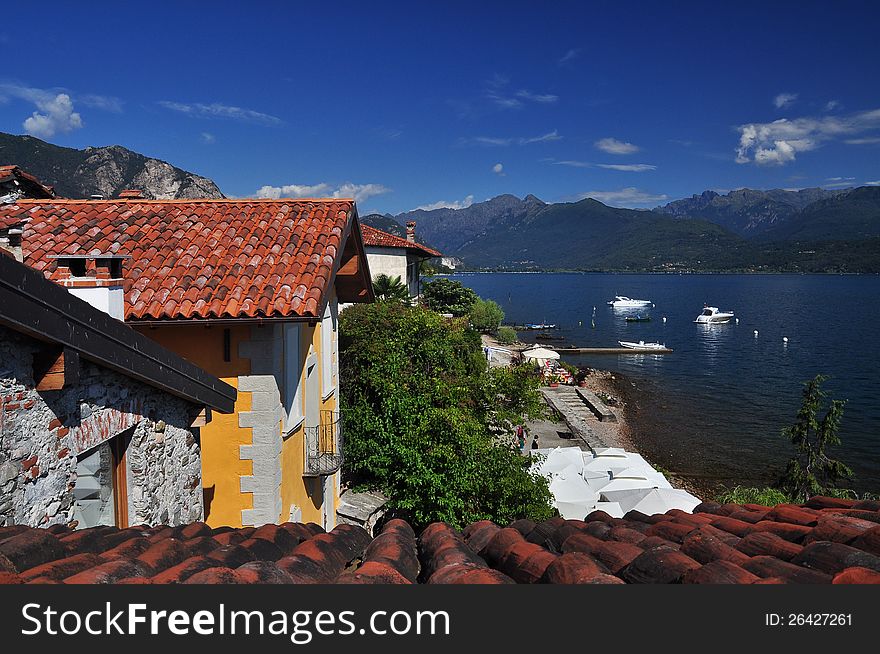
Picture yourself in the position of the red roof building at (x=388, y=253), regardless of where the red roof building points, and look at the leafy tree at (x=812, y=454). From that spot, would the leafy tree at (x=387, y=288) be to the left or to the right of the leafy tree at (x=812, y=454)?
right

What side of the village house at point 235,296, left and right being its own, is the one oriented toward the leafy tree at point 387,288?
left

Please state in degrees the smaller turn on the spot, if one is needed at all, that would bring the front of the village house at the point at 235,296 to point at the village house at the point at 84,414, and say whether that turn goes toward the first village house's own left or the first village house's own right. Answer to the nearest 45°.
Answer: approximately 90° to the first village house's own right
